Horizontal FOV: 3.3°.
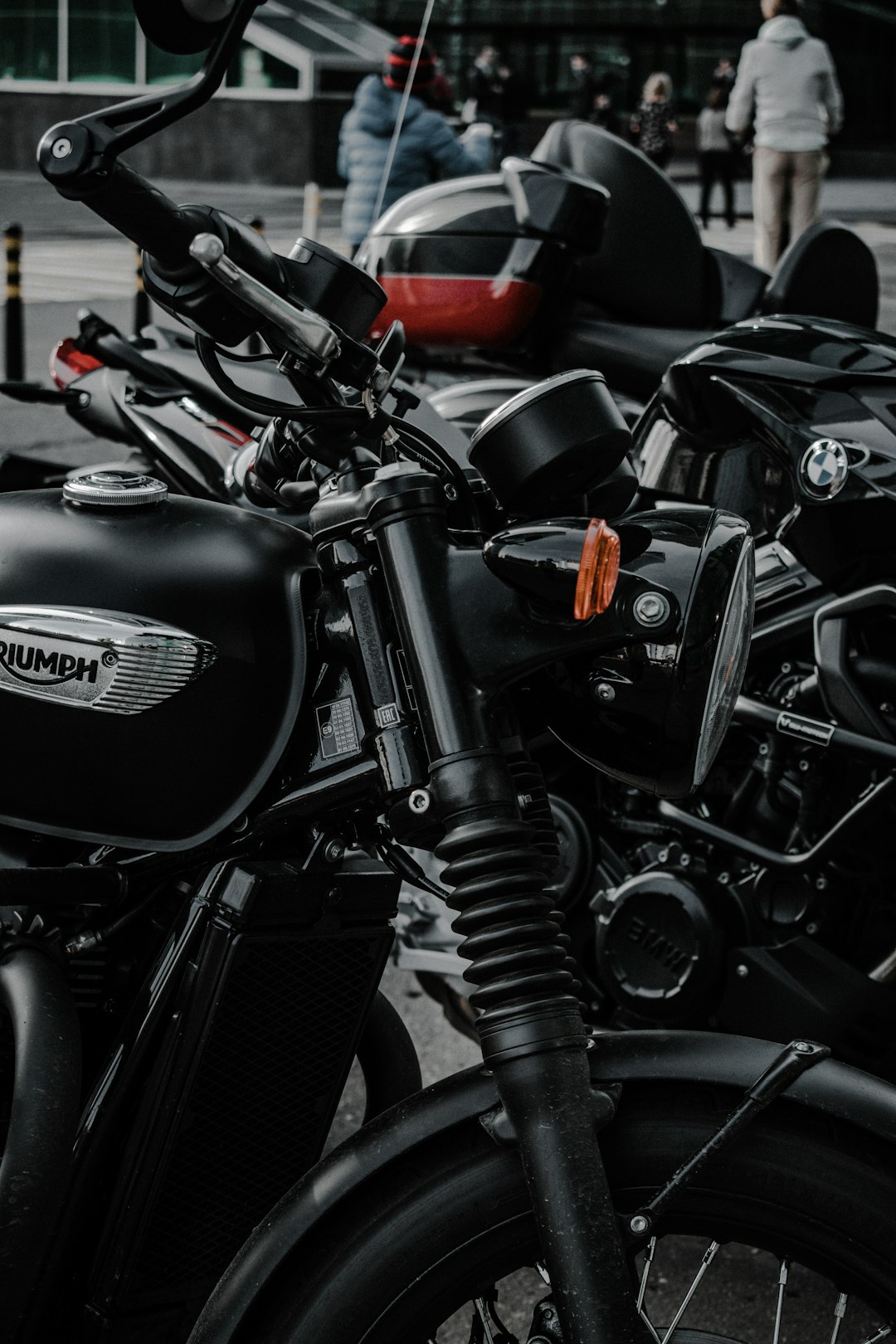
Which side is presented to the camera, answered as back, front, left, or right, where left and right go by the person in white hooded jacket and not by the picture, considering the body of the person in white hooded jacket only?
back

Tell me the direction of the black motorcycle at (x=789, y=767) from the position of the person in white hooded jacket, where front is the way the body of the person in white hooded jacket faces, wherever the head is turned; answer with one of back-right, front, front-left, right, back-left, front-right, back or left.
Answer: back

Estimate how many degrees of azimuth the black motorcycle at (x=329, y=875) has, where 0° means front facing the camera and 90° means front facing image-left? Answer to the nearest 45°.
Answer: approximately 270°

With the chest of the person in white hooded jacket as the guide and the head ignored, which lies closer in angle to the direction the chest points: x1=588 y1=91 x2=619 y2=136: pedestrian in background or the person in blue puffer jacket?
the pedestrian in background

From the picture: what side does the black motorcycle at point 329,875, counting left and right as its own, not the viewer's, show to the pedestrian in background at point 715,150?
left

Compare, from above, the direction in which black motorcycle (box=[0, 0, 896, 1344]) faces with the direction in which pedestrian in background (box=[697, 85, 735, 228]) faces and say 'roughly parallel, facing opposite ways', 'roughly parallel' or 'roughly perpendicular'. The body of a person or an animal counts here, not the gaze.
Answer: roughly perpendicular

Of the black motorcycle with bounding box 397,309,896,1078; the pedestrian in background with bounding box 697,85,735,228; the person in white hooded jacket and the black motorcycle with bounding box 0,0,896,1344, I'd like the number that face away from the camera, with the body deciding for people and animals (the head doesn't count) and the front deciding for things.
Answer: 2

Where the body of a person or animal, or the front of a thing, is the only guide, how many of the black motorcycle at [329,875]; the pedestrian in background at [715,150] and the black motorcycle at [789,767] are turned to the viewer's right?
2

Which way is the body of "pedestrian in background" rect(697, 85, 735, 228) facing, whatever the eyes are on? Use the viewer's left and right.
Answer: facing away from the viewer

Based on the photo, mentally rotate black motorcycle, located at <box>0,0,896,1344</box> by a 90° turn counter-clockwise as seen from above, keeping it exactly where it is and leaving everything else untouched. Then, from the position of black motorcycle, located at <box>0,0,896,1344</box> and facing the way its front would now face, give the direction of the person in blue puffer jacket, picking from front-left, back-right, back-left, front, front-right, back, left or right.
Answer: front

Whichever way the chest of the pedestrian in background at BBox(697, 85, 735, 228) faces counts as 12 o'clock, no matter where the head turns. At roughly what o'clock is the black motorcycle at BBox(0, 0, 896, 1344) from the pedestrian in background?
The black motorcycle is roughly at 6 o'clock from the pedestrian in background.

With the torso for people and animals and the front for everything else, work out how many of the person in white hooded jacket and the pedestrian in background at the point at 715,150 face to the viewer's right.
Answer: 0

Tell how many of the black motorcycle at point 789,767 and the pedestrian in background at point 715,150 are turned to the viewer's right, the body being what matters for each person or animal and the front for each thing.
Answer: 1

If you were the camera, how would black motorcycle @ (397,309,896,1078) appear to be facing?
facing to the right of the viewer
